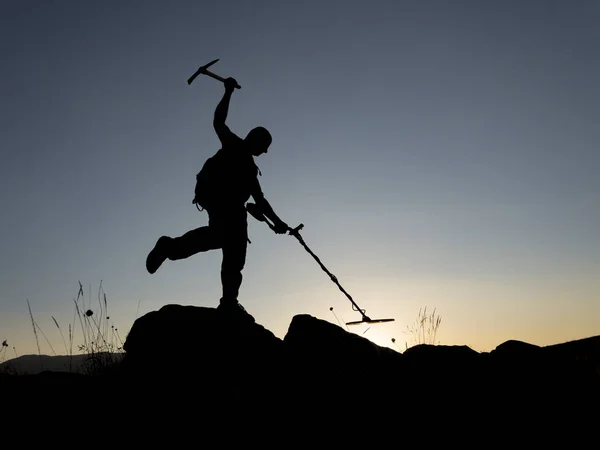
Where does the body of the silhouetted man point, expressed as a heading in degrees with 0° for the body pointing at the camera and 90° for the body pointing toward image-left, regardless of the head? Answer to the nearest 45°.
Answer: approximately 270°

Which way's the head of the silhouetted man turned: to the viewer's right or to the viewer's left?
to the viewer's right
